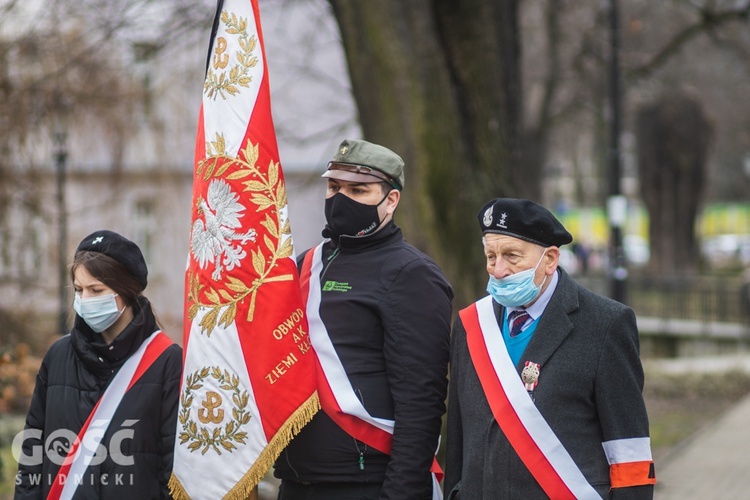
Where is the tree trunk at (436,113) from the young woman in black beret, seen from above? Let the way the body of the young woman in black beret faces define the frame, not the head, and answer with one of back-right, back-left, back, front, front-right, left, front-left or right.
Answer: back

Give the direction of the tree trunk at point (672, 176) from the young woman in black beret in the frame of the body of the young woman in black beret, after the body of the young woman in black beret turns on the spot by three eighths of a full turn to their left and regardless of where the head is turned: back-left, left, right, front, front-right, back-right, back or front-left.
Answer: front-left

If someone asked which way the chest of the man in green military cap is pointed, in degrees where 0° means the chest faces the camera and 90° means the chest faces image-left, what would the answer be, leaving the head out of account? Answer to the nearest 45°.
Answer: approximately 45°

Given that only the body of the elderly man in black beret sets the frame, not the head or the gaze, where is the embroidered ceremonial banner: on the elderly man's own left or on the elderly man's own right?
on the elderly man's own right

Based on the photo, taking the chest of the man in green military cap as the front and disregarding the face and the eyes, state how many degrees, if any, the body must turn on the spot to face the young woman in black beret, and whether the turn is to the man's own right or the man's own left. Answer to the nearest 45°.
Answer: approximately 45° to the man's own right

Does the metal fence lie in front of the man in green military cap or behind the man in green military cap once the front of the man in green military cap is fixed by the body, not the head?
behind

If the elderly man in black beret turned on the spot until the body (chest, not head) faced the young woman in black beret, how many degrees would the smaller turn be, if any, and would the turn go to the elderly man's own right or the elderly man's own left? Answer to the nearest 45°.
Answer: approximately 45° to the elderly man's own right

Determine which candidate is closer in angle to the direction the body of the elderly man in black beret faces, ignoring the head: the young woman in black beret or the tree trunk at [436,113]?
the young woman in black beret

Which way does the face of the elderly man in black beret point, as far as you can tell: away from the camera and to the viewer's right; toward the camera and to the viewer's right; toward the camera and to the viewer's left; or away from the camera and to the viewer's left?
toward the camera and to the viewer's left

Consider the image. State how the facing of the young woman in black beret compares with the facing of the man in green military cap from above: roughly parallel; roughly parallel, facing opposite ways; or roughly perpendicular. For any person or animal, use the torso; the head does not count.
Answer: roughly parallel

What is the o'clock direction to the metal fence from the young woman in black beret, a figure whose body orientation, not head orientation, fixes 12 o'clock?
The metal fence is roughly at 6 o'clock from the young woman in black beret.

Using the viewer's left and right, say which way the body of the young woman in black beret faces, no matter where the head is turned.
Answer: facing the viewer and to the left of the viewer

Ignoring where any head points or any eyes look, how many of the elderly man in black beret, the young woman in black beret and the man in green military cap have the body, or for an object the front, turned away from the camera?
0

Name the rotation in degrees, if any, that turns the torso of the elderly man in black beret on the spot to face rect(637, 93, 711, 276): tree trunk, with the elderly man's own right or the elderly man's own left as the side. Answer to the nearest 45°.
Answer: approximately 135° to the elderly man's own right

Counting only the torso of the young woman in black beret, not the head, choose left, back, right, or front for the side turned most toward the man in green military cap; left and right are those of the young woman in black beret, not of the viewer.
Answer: left

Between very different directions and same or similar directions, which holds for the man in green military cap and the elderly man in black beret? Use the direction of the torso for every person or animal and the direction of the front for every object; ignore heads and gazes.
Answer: same or similar directions
